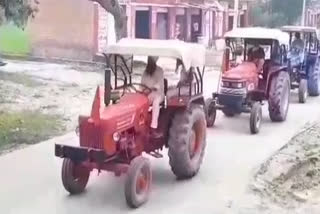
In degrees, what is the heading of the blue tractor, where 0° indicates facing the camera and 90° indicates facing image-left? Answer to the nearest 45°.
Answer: approximately 45°

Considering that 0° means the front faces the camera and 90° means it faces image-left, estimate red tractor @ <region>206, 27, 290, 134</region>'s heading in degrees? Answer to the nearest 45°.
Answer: approximately 45°

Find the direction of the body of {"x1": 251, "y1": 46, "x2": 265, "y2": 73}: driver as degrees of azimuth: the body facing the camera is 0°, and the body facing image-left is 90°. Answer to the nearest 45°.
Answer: approximately 45°

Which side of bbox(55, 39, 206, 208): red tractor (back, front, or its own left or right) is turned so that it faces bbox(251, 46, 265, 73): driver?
back

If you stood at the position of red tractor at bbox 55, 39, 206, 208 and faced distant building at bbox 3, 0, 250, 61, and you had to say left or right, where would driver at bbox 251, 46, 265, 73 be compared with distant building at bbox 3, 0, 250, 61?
right

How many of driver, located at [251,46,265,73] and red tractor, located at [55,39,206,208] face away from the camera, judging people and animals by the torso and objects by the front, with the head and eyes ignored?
0

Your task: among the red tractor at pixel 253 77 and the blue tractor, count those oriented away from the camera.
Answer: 0

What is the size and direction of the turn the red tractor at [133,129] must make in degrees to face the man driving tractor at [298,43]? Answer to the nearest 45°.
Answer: approximately 180°
